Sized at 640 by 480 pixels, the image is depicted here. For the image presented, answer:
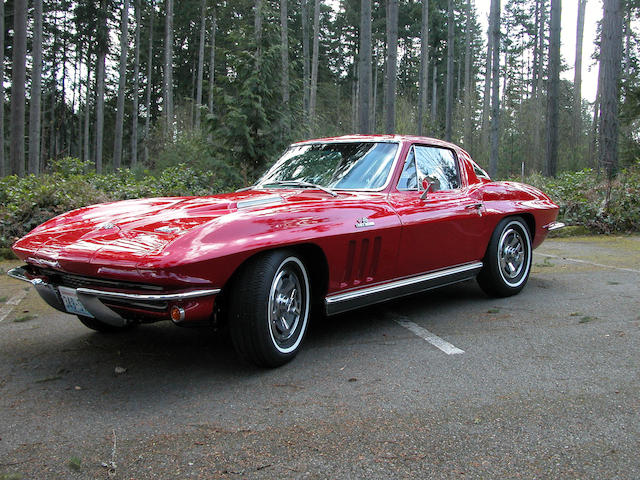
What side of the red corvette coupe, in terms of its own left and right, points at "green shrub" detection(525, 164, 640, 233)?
back

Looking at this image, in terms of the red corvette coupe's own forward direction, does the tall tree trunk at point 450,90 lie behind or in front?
behind

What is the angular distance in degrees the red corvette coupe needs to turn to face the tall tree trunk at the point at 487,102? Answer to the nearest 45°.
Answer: approximately 135° to its right

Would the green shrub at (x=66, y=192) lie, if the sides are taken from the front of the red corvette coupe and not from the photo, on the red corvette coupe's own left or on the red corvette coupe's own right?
on the red corvette coupe's own right

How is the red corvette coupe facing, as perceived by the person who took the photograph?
facing the viewer and to the left of the viewer

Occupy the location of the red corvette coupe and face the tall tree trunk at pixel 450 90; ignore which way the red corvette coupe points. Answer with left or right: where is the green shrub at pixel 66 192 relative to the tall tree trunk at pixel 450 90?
left
